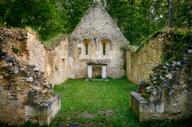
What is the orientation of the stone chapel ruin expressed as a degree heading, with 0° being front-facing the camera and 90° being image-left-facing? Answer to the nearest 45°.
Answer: approximately 0°
